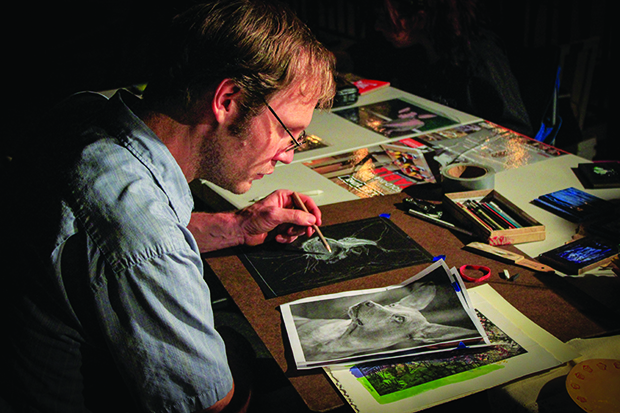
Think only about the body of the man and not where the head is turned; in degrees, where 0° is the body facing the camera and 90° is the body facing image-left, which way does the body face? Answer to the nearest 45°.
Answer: approximately 270°

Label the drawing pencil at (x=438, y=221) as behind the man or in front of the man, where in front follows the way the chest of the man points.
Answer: in front

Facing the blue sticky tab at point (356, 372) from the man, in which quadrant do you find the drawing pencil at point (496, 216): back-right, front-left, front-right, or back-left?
front-left

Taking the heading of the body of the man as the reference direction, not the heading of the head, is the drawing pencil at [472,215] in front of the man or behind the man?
in front

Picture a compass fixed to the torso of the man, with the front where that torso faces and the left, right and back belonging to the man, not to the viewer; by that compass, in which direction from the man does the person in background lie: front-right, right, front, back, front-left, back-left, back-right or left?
front-left
